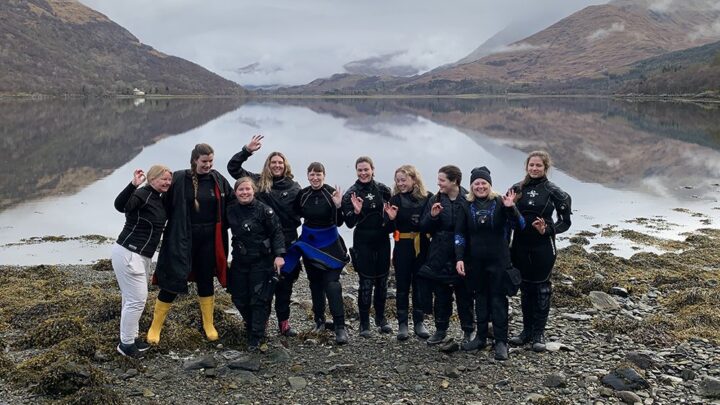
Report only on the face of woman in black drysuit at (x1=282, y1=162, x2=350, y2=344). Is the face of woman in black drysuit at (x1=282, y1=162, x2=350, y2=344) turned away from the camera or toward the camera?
toward the camera

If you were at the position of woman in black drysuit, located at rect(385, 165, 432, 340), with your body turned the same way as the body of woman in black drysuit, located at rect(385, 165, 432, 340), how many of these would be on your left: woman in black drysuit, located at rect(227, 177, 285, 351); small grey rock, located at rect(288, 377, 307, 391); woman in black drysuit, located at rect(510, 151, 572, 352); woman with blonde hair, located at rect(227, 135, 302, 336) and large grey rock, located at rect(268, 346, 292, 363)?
1

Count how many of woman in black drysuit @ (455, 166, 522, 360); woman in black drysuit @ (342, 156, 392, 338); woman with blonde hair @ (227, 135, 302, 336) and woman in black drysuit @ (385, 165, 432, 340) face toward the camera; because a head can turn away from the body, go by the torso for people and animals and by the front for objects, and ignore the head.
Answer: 4

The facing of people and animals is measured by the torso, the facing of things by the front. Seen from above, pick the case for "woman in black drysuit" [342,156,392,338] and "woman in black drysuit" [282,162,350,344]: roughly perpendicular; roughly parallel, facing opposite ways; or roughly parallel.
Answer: roughly parallel

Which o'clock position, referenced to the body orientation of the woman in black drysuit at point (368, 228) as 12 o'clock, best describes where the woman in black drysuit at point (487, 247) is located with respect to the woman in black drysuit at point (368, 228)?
the woman in black drysuit at point (487, 247) is roughly at 10 o'clock from the woman in black drysuit at point (368, 228).

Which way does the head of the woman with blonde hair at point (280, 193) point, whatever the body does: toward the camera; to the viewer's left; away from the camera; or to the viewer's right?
toward the camera

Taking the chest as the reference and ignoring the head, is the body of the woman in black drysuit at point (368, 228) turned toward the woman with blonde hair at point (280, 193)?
no

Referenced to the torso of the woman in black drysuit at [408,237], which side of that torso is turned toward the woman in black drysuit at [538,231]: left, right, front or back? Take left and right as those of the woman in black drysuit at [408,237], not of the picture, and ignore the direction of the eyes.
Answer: left

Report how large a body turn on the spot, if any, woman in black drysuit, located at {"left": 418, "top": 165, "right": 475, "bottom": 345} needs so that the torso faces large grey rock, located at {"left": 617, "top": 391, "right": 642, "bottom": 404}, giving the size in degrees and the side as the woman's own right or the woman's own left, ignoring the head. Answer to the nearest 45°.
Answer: approximately 90° to the woman's own left

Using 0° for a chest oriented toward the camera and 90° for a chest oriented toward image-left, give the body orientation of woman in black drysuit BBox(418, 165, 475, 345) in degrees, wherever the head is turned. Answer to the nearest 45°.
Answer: approximately 45°

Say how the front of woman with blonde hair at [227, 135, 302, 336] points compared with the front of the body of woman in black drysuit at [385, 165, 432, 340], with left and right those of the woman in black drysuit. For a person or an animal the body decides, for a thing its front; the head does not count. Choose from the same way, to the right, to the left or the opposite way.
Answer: the same way

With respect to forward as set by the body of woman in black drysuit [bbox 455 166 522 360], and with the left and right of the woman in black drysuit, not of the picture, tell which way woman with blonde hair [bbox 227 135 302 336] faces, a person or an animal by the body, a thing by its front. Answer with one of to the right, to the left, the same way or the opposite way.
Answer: the same way

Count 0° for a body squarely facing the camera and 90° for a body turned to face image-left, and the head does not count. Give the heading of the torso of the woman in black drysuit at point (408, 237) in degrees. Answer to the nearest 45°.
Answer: approximately 0°

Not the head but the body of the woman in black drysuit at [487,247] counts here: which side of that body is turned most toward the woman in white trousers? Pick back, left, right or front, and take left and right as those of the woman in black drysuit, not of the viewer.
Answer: right

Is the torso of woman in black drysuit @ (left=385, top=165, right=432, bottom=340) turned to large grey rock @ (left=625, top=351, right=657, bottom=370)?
no

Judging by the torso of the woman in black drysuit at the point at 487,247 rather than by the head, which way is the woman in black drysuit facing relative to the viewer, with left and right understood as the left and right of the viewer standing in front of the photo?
facing the viewer

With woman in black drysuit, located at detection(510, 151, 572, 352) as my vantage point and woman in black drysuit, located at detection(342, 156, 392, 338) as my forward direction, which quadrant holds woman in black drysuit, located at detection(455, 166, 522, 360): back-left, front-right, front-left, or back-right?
front-left

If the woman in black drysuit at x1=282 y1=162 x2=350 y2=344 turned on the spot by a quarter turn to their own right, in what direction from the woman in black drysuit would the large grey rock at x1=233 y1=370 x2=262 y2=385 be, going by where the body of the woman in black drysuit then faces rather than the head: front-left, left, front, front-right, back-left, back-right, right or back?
front-left

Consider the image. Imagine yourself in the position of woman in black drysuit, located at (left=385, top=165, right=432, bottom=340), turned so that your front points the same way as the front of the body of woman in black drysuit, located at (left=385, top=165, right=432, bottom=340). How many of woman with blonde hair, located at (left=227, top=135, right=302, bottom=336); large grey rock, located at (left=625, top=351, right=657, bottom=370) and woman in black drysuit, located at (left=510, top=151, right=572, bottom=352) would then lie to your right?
1

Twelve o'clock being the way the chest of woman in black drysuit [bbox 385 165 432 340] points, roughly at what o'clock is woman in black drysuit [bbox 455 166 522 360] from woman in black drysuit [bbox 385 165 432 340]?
woman in black drysuit [bbox 455 166 522 360] is roughly at 10 o'clock from woman in black drysuit [bbox 385 165 432 340].

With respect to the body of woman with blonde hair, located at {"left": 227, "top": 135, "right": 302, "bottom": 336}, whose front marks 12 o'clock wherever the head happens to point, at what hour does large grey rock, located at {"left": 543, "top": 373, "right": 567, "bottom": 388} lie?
The large grey rock is roughly at 10 o'clock from the woman with blonde hair.
